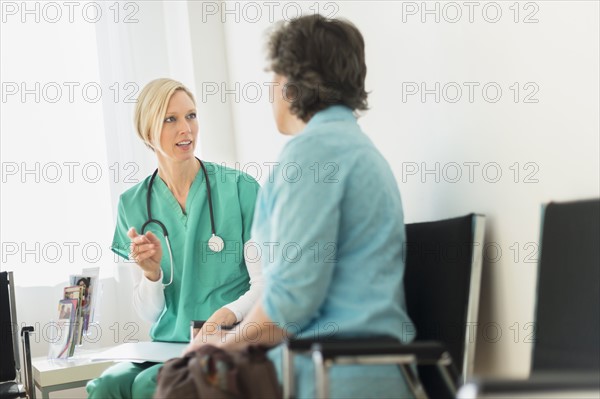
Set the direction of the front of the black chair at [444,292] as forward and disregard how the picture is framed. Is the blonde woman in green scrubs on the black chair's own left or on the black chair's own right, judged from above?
on the black chair's own right

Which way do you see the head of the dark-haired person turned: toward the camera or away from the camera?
away from the camera

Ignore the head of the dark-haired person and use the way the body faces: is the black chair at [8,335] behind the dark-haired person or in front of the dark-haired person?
in front

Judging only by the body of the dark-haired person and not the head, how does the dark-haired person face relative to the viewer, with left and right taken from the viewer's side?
facing away from the viewer and to the left of the viewer

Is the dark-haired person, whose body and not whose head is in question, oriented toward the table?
yes

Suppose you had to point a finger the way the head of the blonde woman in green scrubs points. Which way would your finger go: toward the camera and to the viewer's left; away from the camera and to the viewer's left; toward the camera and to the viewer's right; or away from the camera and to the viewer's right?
toward the camera and to the viewer's right
